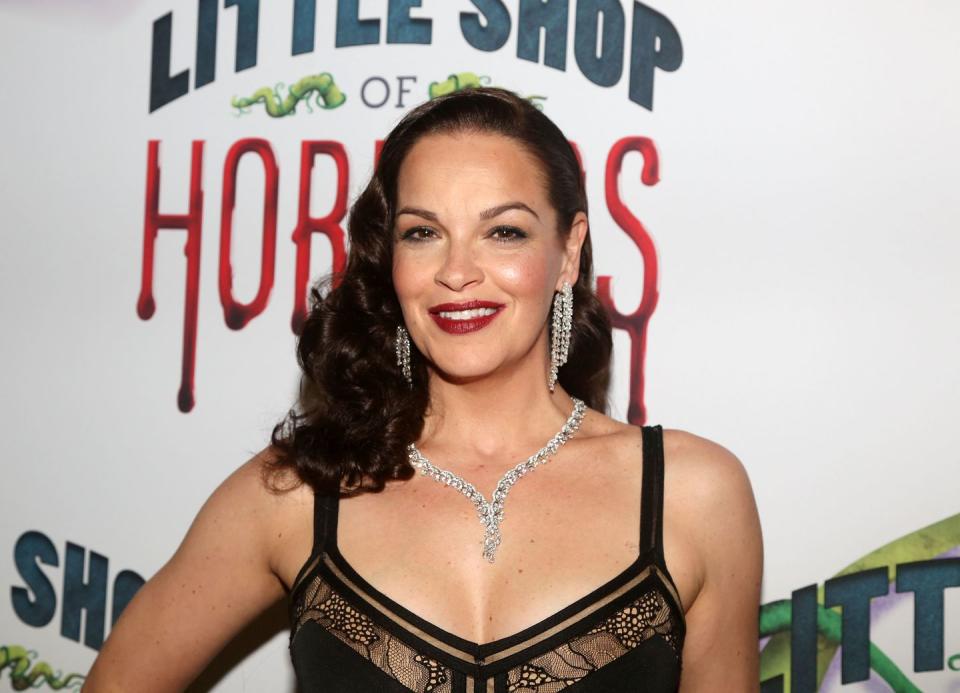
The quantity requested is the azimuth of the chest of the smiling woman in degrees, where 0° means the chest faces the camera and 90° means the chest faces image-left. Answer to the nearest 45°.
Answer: approximately 0°
